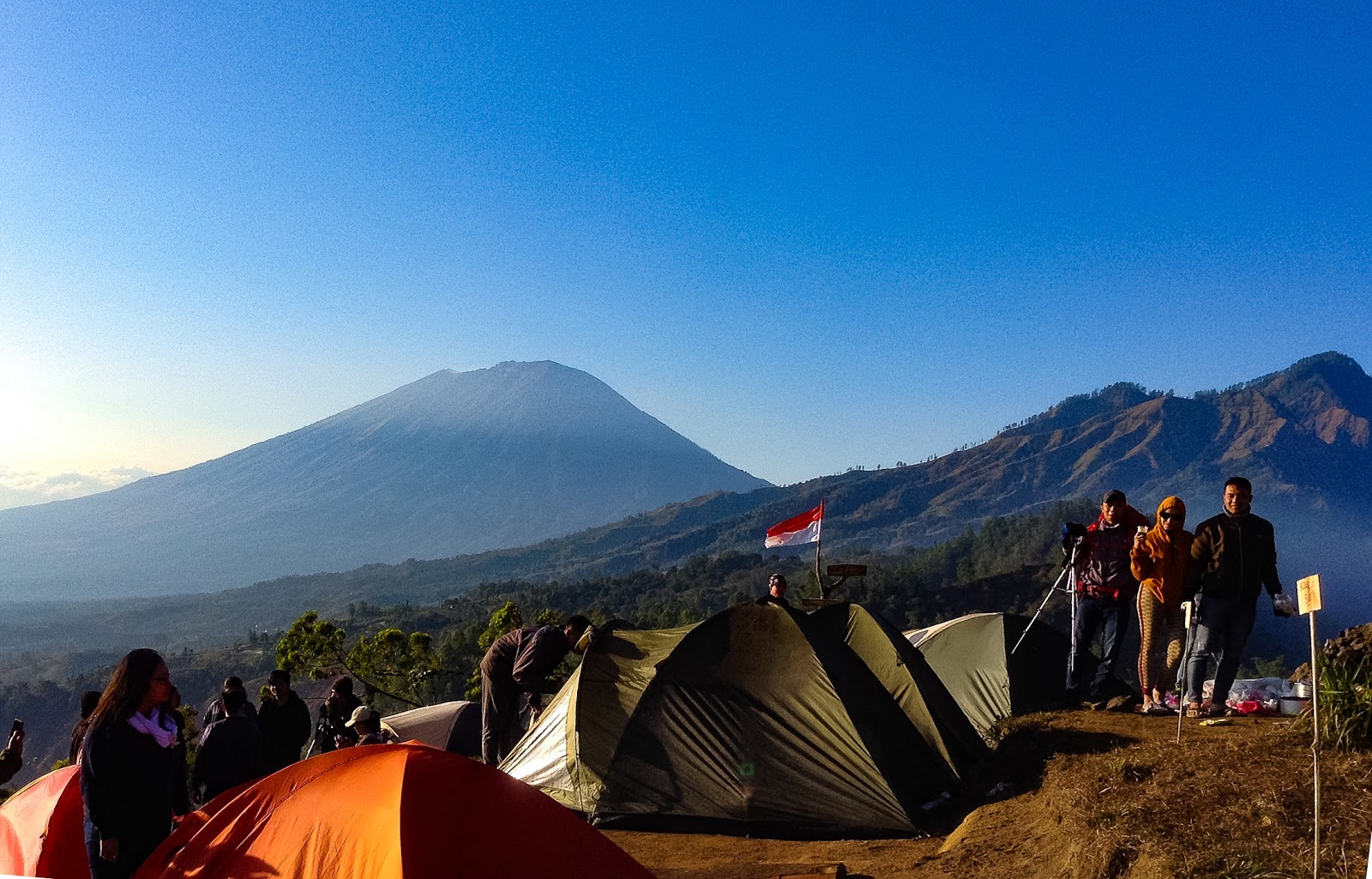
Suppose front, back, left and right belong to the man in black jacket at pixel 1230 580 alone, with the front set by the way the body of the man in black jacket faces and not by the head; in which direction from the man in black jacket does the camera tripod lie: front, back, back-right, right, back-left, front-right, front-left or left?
back-right

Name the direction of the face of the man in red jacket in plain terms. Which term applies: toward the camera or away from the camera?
toward the camera

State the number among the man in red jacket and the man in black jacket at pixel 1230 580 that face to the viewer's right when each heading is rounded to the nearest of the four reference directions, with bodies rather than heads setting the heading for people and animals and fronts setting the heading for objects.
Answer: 0

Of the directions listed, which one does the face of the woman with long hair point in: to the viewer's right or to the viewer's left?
to the viewer's right

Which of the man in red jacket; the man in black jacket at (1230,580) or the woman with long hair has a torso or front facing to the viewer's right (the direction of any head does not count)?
the woman with long hair

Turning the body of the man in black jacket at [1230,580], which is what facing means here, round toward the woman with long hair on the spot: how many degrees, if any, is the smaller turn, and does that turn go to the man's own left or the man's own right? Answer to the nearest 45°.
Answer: approximately 45° to the man's own right

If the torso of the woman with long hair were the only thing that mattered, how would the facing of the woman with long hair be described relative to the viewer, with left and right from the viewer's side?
facing to the right of the viewer

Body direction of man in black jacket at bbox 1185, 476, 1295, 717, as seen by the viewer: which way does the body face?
toward the camera

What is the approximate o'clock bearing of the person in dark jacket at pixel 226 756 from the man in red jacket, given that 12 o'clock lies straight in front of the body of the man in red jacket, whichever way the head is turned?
The person in dark jacket is roughly at 2 o'clock from the man in red jacket.

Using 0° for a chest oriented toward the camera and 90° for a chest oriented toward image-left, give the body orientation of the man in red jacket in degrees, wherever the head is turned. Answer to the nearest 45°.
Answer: approximately 0°
